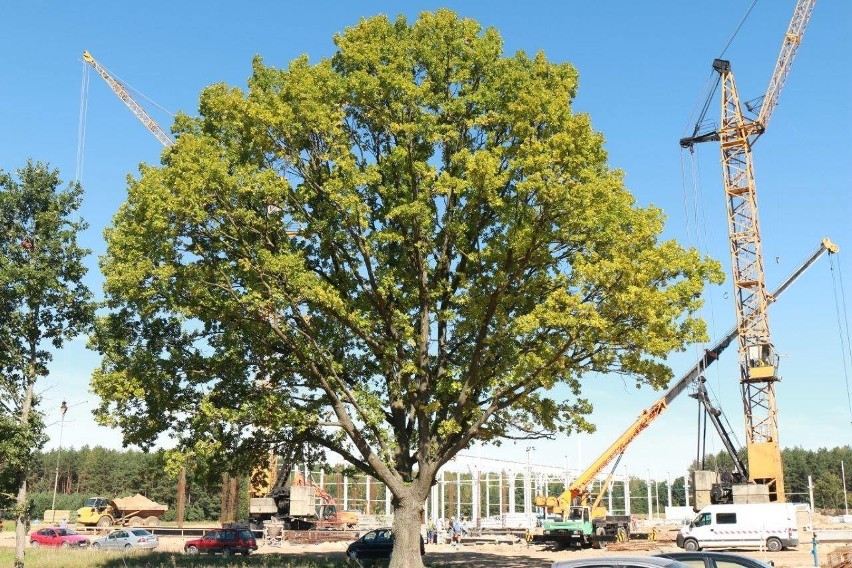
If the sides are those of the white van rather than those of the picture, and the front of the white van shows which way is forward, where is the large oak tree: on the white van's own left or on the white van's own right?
on the white van's own left

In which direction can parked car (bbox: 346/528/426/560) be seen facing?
to the viewer's left

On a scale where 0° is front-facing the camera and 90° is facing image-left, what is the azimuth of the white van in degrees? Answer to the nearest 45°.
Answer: approximately 90°

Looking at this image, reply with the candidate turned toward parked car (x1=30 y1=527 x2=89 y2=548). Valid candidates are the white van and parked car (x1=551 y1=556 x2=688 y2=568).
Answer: the white van
